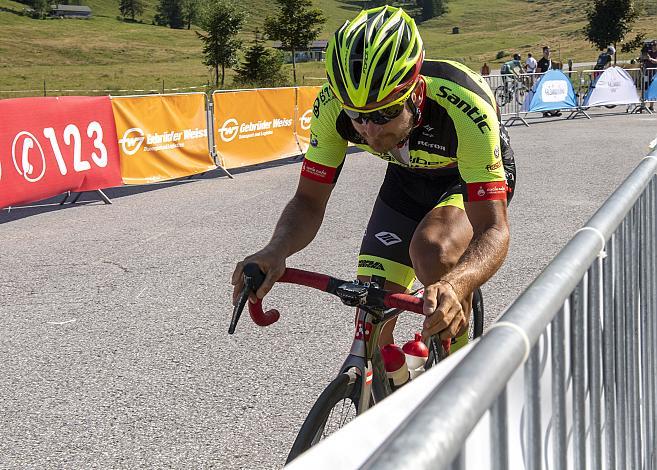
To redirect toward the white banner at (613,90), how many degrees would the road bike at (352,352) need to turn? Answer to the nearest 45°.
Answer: approximately 135° to its right

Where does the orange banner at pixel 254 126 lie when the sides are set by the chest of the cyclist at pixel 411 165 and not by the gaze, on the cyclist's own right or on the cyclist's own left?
on the cyclist's own right

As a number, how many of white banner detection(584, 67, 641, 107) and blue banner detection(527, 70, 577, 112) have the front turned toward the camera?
2

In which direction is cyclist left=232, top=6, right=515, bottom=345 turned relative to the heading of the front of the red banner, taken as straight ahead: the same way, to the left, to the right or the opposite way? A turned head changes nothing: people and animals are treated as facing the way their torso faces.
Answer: to the right

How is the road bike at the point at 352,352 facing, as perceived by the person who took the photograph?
facing the viewer and to the left of the viewer

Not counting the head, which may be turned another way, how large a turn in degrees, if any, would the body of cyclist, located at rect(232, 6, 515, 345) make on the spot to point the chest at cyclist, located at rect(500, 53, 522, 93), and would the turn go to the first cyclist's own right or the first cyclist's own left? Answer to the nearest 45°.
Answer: approximately 135° to the first cyclist's own right

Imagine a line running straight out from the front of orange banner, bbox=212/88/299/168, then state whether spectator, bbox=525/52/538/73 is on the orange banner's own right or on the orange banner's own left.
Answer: on the orange banner's own left

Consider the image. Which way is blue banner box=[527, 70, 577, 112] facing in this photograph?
toward the camera

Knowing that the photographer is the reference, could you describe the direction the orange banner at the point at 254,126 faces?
facing the viewer and to the right of the viewer

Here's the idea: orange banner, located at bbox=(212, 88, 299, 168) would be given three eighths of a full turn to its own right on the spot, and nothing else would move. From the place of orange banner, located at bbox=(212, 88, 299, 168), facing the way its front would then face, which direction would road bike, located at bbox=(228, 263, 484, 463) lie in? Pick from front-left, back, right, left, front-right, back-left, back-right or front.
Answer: left

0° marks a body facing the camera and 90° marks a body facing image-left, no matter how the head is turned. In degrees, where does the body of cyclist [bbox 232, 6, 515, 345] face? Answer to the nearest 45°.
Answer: approximately 45°

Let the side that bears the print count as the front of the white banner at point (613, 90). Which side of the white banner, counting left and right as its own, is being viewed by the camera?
front

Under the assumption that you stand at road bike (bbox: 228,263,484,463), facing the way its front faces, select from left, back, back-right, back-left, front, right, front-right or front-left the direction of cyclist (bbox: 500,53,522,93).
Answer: back-right
